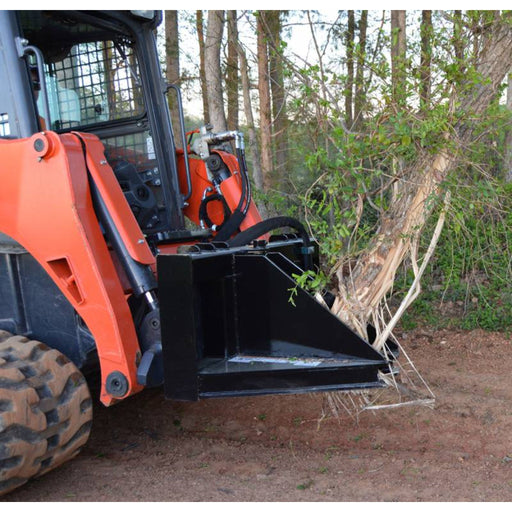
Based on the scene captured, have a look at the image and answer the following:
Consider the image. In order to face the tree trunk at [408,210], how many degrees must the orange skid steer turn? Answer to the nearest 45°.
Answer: approximately 45° to its left

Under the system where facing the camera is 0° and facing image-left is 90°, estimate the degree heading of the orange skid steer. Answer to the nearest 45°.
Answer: approximately 315°

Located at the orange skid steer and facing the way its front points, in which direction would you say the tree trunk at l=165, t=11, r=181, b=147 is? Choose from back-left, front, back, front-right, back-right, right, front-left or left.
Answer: back-left

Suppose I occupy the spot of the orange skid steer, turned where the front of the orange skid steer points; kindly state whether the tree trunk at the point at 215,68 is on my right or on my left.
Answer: on my left

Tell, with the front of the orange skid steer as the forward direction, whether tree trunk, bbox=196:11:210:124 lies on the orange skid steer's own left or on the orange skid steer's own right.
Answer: on the orange skid steer's own left

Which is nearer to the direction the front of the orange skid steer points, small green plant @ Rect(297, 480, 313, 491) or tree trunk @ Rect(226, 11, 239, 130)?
the small green plant
